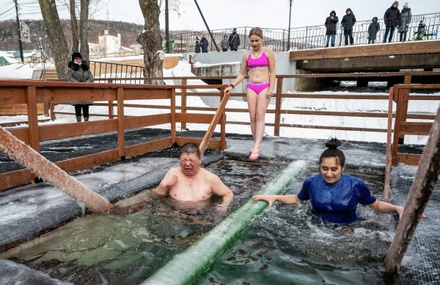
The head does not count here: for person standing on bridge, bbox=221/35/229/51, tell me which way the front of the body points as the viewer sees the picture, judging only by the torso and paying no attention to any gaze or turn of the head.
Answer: toward the camera

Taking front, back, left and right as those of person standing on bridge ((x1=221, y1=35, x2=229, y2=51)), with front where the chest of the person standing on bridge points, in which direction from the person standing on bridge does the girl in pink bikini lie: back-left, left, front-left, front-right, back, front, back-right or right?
front

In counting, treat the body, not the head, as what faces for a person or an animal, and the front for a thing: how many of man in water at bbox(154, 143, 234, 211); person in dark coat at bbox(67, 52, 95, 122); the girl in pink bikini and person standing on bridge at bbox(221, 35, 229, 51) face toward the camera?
4

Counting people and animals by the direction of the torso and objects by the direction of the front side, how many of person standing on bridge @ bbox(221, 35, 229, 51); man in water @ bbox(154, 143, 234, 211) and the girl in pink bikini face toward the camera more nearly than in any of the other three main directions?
3

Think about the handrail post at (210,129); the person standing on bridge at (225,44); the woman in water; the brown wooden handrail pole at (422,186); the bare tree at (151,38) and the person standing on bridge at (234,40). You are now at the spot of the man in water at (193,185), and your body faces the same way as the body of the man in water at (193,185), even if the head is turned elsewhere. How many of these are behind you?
4

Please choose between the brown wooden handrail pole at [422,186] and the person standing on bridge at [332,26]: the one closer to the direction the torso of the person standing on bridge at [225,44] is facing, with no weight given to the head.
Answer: the brown wooden handrail pole

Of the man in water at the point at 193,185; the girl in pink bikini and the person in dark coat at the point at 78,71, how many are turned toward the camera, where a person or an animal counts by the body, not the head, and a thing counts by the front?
3

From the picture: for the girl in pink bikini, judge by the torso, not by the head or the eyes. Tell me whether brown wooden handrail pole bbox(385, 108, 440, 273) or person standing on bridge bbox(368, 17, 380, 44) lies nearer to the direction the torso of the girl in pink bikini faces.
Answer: the brown wooden handrail pole

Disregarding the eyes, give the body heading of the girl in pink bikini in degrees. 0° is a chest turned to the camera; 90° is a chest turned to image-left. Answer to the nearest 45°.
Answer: approximately 0°

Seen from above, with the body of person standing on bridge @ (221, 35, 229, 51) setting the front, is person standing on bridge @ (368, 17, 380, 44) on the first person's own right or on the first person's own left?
on the first person's own left

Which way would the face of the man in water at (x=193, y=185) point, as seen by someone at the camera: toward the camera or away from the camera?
toward the camera

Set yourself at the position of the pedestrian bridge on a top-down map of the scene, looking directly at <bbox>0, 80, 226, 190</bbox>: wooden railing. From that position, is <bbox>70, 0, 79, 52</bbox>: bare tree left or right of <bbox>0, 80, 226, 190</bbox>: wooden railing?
right

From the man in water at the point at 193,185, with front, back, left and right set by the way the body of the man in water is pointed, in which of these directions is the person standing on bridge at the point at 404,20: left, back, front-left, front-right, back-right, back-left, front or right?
back-left

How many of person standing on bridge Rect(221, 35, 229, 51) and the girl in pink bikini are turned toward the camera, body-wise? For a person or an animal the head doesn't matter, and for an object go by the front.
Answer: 2

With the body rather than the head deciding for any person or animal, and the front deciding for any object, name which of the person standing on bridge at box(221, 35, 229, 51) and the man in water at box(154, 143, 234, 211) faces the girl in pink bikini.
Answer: the person standing on bridge
